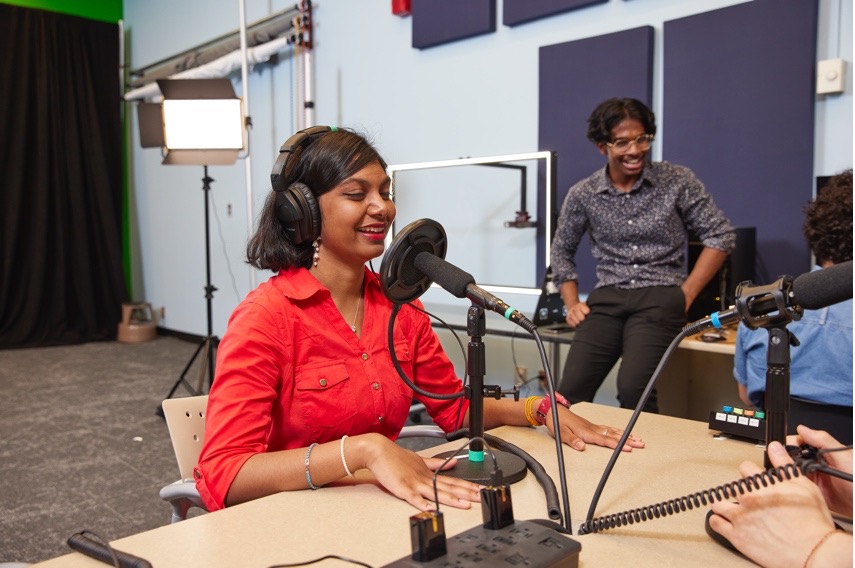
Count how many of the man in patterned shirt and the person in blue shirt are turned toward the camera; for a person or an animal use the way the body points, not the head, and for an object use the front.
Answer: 1

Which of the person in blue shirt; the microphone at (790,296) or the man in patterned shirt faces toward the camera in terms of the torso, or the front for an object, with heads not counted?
the man in patterned shirt

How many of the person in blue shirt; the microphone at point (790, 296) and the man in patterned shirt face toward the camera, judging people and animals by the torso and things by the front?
1

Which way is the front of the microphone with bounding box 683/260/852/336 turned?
to the viewer's right

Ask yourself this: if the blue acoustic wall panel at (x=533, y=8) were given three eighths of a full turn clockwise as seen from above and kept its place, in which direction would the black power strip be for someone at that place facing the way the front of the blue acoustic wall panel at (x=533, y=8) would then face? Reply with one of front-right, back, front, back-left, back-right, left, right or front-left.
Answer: back

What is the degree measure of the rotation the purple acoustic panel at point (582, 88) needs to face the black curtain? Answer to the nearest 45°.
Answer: approximately 90° to its right

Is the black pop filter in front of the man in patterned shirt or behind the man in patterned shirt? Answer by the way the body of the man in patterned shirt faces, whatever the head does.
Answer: in front

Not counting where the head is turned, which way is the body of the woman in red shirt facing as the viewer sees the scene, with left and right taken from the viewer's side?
facing the viewer and to the right of the viewer

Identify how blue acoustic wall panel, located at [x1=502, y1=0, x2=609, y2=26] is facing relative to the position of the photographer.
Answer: facing the viewer and to the left of the viewer

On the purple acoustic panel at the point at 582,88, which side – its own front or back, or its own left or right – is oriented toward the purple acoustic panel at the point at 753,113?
left

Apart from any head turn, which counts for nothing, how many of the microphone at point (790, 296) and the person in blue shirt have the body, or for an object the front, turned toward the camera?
0

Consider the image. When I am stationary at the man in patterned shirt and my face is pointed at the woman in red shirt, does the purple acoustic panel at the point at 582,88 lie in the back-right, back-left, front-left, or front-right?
back-right

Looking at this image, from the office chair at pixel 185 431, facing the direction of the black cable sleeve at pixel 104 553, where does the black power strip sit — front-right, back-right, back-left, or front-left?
front-left
